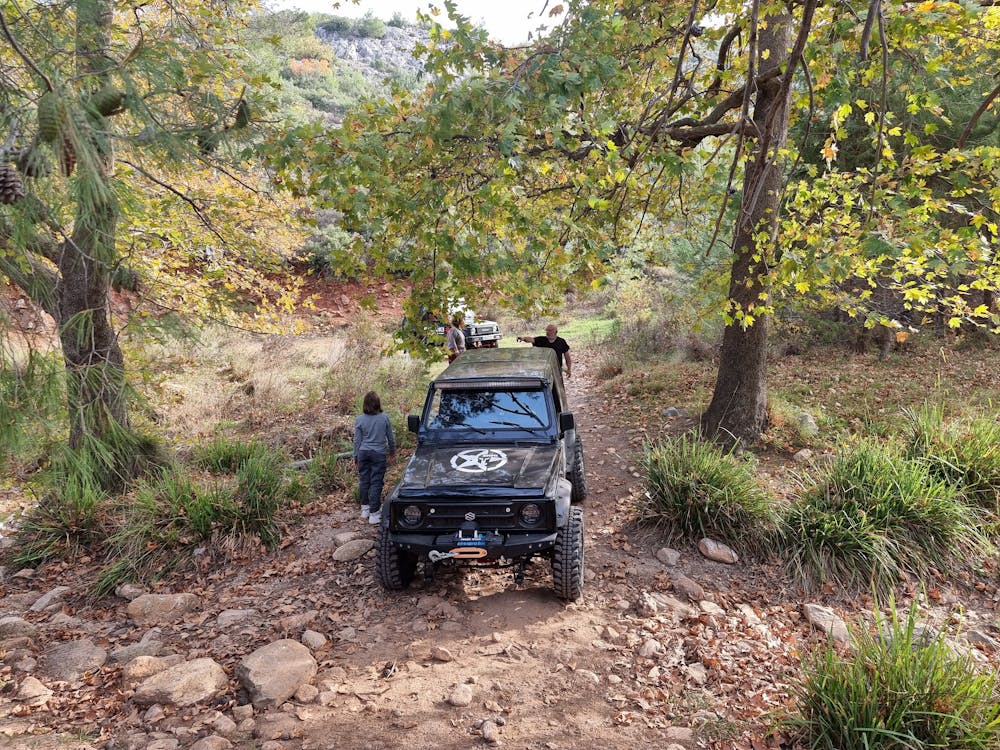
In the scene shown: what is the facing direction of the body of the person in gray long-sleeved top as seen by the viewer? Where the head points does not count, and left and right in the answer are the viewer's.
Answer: facing away from the viewer

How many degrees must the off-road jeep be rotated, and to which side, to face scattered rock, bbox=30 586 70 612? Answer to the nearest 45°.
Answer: approximately 90° to its right

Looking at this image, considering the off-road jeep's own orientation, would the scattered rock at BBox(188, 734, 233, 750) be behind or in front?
in front

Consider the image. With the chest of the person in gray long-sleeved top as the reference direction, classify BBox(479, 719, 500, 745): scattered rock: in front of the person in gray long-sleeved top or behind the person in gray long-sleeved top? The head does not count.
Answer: behind

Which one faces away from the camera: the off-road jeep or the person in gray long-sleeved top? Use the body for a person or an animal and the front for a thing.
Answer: the person in gray long-sleeved top

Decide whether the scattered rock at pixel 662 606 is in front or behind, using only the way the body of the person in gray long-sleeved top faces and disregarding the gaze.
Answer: behind

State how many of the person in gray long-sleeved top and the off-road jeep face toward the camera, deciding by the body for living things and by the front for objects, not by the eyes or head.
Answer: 1

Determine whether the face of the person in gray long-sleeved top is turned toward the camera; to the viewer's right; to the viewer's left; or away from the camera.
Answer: away from the camera

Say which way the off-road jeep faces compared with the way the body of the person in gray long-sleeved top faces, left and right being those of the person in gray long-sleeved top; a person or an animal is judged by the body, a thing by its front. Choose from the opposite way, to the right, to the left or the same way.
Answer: the opposite way

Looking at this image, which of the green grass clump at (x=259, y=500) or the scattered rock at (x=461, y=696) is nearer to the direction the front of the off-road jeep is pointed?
the scattered rock

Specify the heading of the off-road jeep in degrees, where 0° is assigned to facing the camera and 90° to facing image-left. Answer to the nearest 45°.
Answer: approximately 0°

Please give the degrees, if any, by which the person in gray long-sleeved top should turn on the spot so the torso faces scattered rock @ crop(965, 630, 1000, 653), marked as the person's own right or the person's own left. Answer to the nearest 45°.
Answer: approximately 135° to the person's own right
